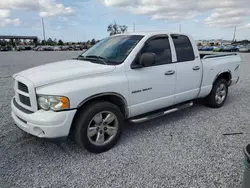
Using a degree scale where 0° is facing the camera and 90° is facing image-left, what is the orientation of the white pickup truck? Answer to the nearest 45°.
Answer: approximately 45°
